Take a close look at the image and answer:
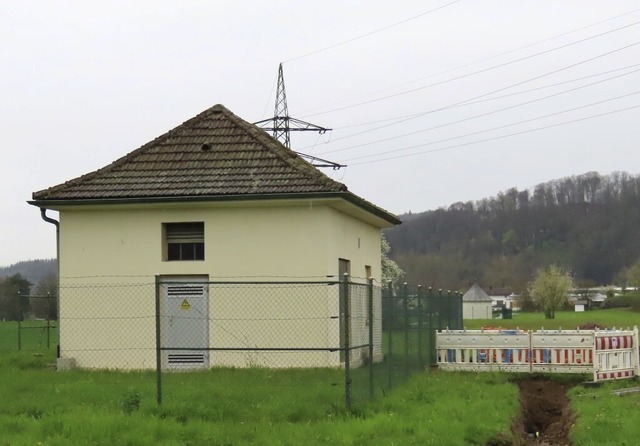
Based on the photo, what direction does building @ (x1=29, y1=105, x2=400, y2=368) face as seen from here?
toward the camera

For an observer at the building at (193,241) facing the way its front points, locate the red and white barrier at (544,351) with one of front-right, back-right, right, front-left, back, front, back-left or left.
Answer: left
